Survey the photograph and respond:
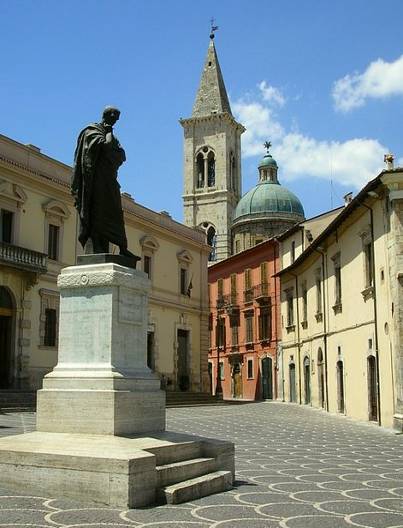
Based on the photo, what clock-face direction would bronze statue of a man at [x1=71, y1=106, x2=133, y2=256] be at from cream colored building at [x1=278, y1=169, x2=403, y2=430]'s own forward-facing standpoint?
The bronze statue of a man is roughly at 11 o'clock from the cream colored building.

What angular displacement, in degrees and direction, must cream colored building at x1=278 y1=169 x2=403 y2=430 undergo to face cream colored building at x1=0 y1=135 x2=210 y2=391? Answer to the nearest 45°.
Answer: approximately 45° to its right

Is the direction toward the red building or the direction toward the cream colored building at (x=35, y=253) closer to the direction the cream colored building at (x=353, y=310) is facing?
the cream colored building

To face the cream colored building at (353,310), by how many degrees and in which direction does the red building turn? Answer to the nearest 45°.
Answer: approximately 45° to its left

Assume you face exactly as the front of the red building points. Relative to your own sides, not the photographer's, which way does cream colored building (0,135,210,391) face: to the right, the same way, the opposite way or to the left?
to the left

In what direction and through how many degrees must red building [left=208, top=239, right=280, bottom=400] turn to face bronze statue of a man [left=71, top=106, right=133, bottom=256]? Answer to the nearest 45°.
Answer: approximately 45° to its left

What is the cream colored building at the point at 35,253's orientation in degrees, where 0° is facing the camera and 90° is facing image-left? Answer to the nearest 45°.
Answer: approximately 315°
